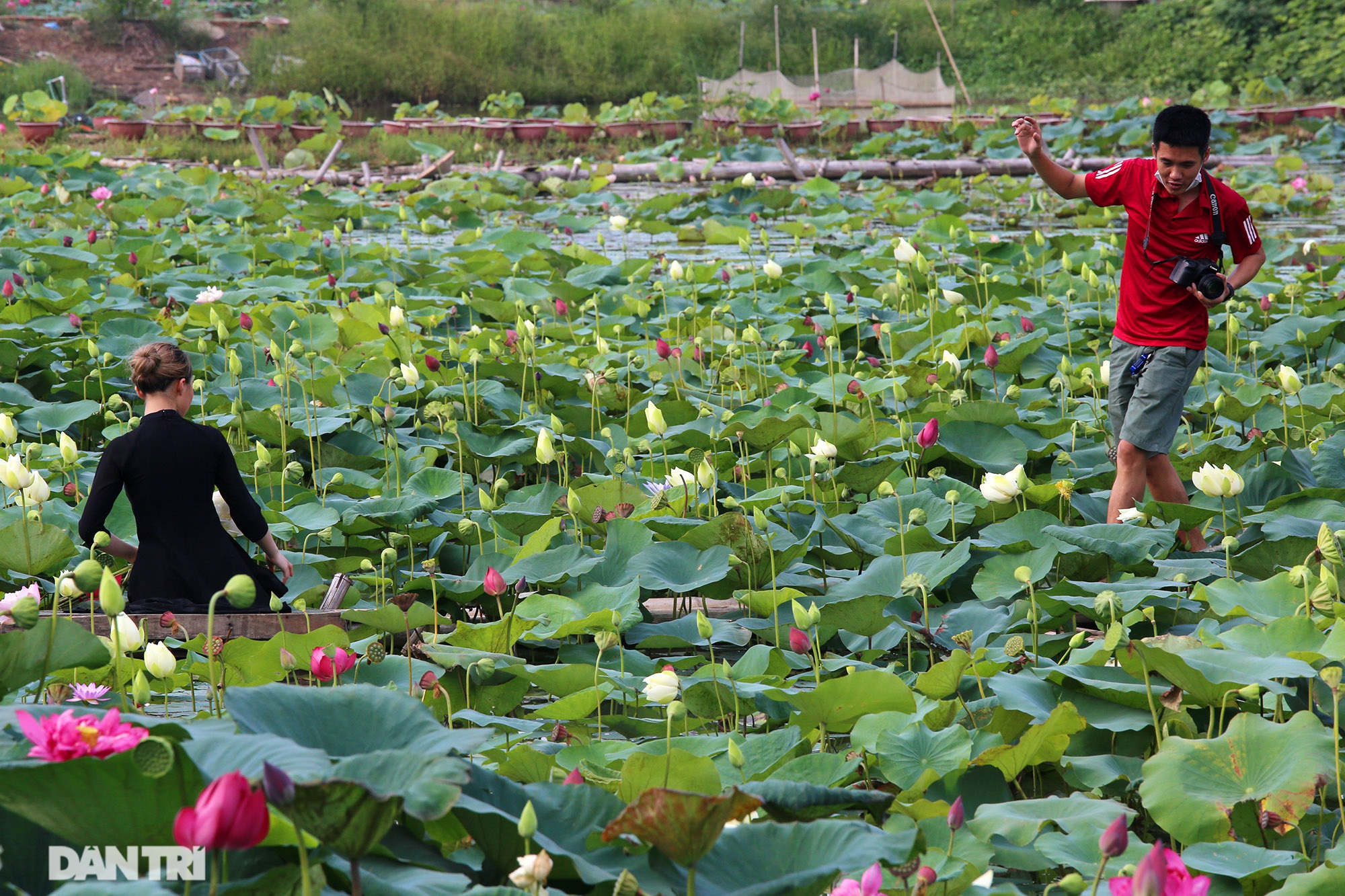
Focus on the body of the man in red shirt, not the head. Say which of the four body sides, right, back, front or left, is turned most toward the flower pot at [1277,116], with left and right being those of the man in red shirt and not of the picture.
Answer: back

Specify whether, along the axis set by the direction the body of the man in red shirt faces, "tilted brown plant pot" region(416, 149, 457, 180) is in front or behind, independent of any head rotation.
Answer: behind

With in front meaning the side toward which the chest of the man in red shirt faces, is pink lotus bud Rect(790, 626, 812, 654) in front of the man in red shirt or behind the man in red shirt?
in front

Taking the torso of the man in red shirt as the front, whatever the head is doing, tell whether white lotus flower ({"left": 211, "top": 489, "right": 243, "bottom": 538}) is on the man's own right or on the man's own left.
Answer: on the man's own right

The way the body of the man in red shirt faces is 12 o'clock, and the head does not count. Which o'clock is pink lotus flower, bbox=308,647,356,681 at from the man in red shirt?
The pink lotus flower is roughly at 1 o'clock from the man in red shirt.

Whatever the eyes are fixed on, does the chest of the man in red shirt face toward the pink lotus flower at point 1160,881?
yes

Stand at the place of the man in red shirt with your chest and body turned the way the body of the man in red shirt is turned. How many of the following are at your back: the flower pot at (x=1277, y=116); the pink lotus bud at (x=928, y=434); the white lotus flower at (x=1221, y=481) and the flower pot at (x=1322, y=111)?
2

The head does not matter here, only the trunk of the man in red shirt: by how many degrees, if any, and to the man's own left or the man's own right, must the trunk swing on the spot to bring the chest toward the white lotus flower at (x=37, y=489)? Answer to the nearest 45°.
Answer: approximately 45° to the man's own right

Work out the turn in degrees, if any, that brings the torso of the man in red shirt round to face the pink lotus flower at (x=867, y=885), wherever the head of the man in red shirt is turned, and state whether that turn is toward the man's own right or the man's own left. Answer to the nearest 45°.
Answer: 0° — they already face it

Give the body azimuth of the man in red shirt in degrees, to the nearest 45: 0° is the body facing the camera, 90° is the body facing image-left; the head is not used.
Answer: approximately 0°

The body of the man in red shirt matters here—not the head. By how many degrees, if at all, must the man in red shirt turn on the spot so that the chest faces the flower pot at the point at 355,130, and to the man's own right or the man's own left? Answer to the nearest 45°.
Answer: approximately 135° to the man's own right

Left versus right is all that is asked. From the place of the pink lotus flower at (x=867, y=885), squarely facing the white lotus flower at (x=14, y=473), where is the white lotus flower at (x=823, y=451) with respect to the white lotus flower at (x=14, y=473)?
right

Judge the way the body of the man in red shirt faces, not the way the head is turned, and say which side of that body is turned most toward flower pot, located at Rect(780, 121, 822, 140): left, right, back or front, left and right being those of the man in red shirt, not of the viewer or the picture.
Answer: back
